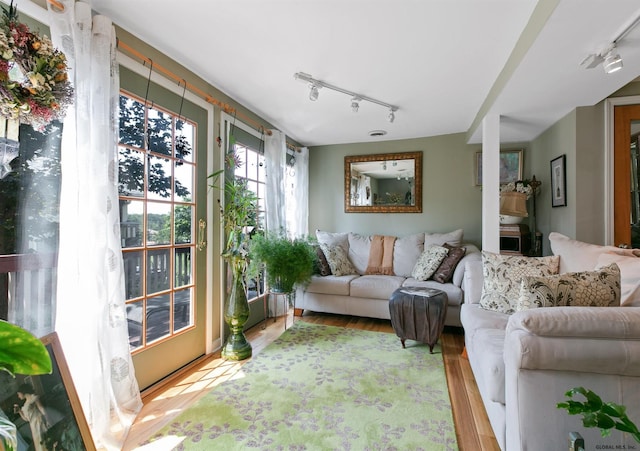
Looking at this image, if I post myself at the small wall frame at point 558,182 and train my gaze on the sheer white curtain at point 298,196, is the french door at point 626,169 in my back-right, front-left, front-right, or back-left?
back-left

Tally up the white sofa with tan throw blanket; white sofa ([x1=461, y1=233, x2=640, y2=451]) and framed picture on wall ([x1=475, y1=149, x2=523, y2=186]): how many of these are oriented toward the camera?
2

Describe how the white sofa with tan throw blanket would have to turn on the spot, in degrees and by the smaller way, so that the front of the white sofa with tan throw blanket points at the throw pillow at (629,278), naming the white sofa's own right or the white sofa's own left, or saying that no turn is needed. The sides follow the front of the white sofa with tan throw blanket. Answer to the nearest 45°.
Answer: approximately 45° to the white sofa's own left

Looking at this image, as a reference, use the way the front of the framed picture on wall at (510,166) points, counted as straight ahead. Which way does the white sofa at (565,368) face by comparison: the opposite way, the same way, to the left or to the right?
to the right

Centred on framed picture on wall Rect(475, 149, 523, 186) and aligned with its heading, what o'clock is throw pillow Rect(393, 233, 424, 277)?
The throw pillow is roughly at 2 o'clock from the framed picture on wall.

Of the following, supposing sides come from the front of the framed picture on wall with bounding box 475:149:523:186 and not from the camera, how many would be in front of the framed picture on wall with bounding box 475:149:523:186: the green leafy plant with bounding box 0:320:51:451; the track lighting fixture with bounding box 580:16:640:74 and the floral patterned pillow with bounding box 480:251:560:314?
3

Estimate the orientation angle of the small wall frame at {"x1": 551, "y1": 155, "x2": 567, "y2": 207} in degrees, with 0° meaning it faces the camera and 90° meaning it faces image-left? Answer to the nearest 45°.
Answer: approximately 45°

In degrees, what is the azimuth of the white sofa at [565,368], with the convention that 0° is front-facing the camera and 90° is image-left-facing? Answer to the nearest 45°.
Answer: approximately 90°

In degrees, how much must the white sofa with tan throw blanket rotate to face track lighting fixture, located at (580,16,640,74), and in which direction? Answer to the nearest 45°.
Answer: approximately 45° to its left

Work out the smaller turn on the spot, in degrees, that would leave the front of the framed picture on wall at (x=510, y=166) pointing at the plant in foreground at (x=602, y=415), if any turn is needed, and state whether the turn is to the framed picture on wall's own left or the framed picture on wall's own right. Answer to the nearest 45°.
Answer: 0° — it already faces it

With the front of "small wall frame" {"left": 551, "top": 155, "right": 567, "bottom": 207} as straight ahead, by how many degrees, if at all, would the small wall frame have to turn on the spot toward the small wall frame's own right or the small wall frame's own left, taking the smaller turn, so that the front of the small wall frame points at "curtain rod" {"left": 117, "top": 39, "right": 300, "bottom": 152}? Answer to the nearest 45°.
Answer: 0° — it already faces it

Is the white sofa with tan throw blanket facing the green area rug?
yes
